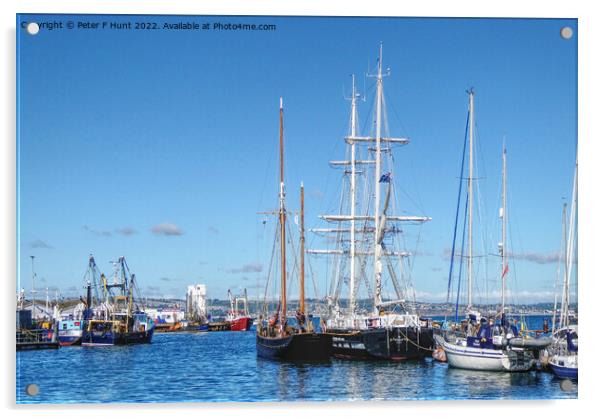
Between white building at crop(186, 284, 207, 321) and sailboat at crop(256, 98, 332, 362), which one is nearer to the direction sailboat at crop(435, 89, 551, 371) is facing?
the sailboat

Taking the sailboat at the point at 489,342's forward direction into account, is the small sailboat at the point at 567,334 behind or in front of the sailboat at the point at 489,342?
behind

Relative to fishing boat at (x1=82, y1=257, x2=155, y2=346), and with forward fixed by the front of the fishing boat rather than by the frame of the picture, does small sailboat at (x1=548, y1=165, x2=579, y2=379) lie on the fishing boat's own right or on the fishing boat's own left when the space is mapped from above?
on the fishing boat's own right

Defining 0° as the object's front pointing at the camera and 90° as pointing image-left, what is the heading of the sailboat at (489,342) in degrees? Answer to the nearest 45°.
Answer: approximately 135°

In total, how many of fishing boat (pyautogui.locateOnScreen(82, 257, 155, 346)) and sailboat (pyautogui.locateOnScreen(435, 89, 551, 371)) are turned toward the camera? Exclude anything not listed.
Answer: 0

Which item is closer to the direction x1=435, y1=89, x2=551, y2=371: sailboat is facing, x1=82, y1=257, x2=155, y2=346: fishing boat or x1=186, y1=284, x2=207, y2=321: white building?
the fishing boat

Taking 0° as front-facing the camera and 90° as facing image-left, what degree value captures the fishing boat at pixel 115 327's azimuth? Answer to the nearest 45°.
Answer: approximately 225°
